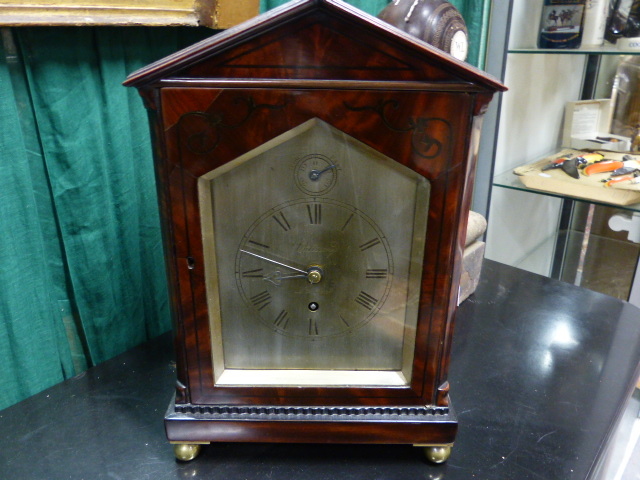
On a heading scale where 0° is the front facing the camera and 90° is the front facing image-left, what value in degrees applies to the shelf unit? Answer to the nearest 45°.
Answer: approximately 45°

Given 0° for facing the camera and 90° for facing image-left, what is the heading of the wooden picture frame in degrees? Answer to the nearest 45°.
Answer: approximately 0°

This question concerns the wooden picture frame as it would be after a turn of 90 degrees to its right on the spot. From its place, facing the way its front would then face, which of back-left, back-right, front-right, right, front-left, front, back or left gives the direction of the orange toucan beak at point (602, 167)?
back

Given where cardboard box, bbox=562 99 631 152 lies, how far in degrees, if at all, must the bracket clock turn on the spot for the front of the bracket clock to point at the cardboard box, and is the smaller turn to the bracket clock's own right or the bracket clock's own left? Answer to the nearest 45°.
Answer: approximately 135° to the bracket clock's own left

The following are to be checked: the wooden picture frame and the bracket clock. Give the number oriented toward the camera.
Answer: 2

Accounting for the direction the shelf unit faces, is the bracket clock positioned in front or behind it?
in front

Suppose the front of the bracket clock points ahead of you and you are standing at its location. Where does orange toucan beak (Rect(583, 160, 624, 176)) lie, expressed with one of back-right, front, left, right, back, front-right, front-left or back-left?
back-left

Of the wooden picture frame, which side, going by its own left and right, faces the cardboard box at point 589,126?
left

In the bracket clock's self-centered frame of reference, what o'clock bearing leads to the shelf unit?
The shelf unit is roughly at 7 o'clock from the bracket clock.
